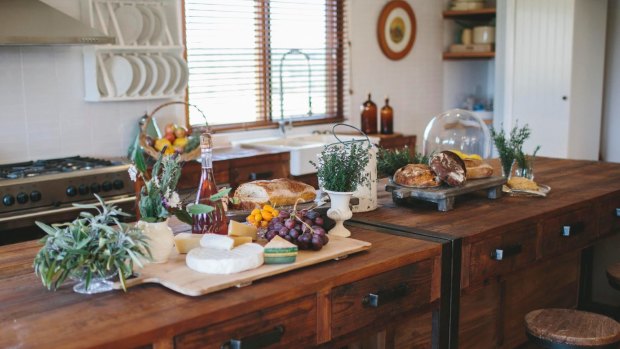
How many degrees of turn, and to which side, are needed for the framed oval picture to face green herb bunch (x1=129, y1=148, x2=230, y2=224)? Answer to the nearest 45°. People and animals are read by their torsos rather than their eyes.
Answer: approximately 45° to its right

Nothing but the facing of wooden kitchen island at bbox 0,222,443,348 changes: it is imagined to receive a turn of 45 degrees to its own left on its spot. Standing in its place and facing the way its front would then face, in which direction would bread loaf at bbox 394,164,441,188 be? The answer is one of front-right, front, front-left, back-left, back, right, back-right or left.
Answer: front-left

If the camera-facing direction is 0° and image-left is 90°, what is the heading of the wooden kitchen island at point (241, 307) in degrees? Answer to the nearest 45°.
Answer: approximately 315°

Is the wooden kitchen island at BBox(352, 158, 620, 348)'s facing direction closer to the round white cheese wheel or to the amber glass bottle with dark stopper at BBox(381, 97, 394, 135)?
the round white cheese wheel

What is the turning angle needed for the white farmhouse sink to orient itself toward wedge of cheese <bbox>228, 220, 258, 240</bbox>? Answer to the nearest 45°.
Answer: approximately 45° to its right

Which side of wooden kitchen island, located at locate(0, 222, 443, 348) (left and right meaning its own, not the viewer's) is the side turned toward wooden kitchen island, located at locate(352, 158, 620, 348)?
left

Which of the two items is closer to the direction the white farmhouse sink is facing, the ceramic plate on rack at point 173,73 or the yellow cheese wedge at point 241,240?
the yellow cheese wedge

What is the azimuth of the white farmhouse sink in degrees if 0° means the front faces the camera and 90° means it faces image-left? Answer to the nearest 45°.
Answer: approximately 315°

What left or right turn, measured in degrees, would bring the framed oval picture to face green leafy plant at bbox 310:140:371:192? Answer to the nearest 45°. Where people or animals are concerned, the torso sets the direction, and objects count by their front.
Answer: approximately 45° to its right

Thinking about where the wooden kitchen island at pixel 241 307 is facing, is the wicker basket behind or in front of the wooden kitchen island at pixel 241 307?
behind

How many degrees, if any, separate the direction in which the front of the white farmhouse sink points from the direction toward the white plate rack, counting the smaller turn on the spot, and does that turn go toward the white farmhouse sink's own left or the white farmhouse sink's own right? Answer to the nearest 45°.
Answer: approximately 135° to the white farmhouse sink's own right

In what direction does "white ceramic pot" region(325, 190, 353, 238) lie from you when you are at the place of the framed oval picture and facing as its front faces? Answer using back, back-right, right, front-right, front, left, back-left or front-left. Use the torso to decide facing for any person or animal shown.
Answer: front-right

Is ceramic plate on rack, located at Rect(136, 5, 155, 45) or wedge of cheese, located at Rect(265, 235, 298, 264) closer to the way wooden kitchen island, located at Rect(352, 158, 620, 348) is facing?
the wedge of cheese

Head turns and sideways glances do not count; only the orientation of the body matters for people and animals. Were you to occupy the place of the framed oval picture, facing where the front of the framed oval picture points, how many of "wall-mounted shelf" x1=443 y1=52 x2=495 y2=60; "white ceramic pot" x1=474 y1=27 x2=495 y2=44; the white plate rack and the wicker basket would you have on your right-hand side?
2
